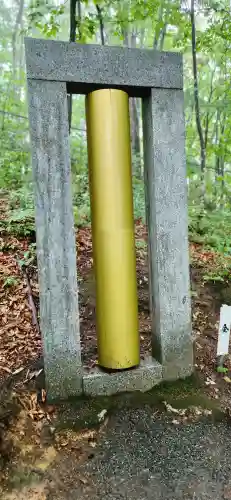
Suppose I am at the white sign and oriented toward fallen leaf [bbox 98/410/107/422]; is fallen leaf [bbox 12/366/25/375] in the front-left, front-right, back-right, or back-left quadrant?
front-right

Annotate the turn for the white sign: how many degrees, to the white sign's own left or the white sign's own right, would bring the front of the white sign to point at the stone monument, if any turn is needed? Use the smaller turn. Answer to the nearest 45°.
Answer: approximately 45° to the white sign's own right

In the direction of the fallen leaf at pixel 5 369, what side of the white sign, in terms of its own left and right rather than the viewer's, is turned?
right

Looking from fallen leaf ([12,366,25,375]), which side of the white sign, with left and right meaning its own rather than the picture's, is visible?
right

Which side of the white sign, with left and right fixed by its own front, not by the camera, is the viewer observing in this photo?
front

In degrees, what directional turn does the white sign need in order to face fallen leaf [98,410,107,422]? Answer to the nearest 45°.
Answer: approximately 45° to its right

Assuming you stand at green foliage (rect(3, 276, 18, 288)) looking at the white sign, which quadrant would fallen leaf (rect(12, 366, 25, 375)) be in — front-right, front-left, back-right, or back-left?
front-right

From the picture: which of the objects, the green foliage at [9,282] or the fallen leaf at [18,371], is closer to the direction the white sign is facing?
the fallen leaf
